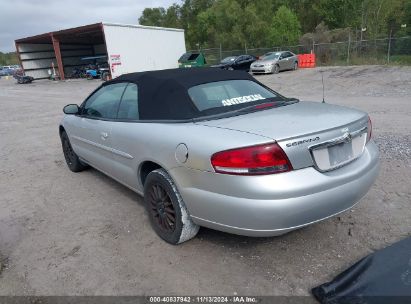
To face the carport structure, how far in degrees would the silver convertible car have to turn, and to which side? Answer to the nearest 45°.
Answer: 0° — it already faces it

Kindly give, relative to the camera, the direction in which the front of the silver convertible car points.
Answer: facing away from the viewer and to the left of the viewer

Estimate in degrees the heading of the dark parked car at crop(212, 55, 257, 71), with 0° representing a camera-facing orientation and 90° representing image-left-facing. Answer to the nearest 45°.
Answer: approximately 45°

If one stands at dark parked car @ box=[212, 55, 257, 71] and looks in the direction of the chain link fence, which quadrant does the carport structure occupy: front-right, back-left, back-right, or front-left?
back-left

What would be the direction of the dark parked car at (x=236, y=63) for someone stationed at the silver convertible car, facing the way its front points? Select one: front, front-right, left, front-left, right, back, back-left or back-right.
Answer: front-right

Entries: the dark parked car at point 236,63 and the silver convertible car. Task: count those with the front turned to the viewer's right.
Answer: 0

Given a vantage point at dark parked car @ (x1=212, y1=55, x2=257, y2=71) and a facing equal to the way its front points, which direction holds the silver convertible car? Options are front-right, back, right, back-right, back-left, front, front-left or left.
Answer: front-left

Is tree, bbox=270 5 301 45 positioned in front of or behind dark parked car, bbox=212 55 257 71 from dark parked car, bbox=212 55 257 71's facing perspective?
behind

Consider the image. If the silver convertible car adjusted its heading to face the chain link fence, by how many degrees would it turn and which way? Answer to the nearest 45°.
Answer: approximately 90° to its right

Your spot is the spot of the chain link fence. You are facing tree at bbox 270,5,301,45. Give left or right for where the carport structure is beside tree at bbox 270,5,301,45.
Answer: left

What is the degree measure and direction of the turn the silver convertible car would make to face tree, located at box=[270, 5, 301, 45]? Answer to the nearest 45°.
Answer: approximately 45° to its right

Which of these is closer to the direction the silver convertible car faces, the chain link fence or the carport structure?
the carport structure
